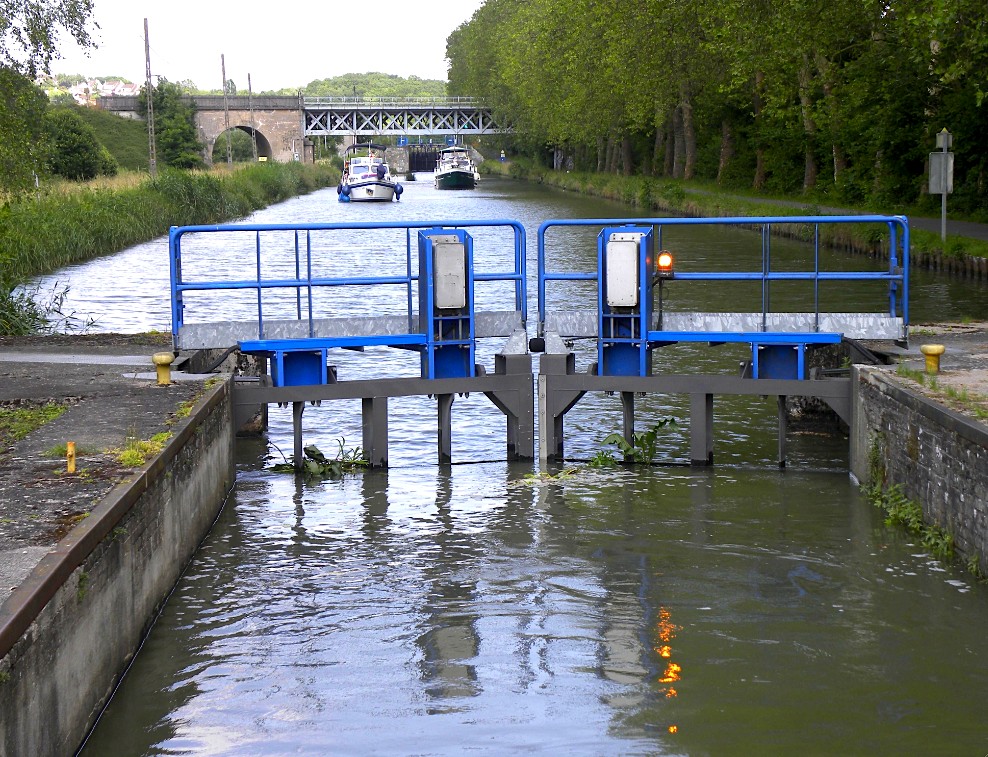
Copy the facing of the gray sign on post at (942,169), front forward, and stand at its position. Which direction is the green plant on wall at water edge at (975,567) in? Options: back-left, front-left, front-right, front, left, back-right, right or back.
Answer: back

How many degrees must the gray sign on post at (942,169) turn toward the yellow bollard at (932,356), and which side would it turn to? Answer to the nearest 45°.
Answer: approximately 180°

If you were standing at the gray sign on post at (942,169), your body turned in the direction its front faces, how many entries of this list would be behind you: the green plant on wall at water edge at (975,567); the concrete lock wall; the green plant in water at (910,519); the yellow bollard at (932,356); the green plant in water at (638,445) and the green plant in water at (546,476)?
6

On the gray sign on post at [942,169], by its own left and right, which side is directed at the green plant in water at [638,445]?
back

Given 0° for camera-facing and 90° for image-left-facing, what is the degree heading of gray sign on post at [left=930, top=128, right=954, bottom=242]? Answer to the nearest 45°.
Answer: approximately 180°

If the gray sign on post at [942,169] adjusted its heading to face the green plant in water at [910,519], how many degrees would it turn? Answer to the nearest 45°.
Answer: approximately 180°

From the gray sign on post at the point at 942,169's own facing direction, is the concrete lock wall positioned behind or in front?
behind

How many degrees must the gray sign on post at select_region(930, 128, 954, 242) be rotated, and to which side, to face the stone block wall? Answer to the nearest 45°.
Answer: approximately 180°

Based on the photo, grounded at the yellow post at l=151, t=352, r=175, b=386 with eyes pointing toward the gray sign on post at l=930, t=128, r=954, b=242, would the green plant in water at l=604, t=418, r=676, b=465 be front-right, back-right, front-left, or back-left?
front-right

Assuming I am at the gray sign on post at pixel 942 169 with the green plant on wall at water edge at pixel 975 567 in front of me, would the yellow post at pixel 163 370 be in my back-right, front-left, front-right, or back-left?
front-right

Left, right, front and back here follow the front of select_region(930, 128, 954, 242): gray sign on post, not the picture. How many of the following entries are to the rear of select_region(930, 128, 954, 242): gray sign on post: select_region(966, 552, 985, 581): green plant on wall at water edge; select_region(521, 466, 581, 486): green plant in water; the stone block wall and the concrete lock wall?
4
